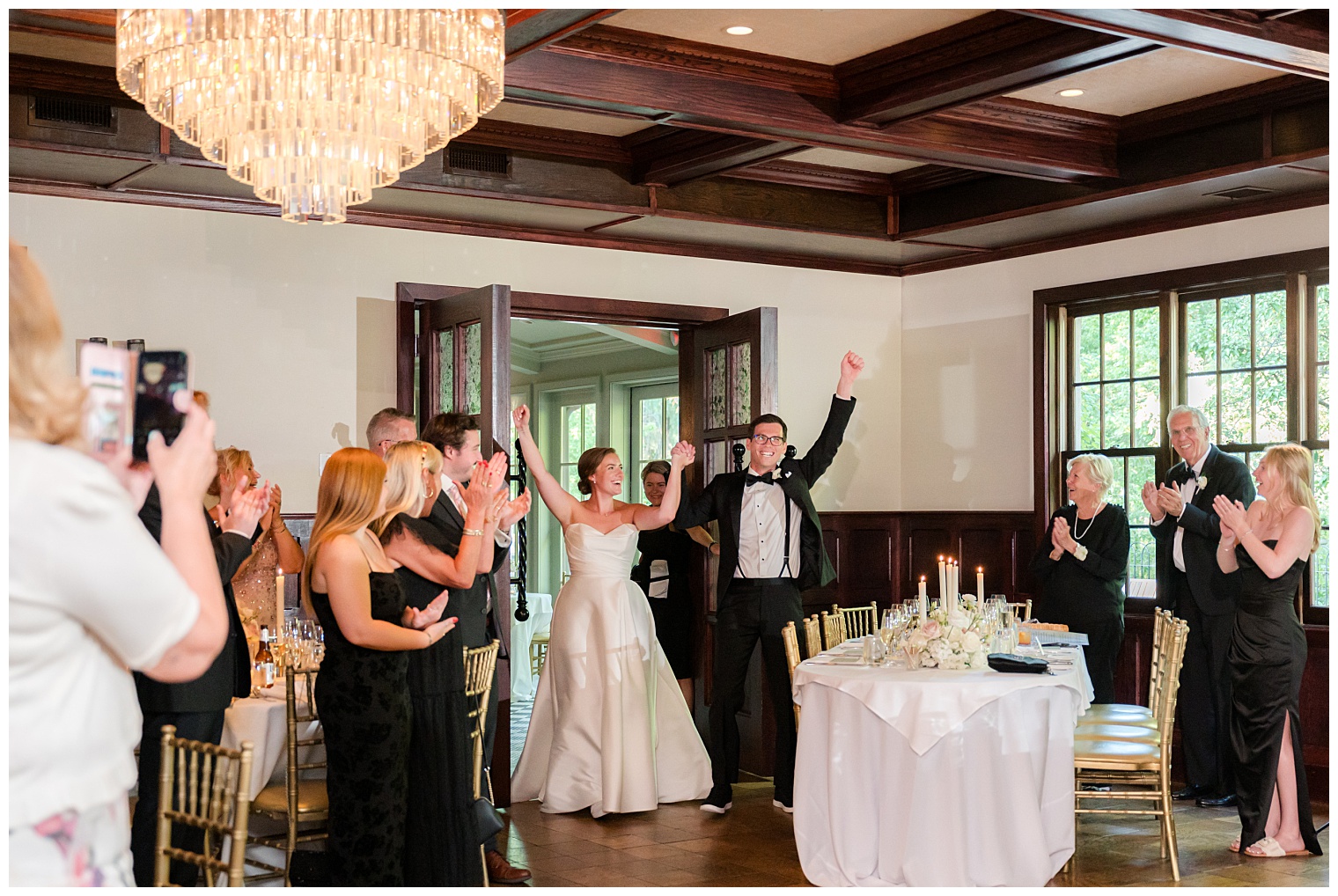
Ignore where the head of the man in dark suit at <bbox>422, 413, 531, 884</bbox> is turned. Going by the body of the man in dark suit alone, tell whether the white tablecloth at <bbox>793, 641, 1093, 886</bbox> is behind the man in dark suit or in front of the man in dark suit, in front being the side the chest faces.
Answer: in front

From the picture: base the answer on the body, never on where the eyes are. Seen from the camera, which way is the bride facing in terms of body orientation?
toward the camera

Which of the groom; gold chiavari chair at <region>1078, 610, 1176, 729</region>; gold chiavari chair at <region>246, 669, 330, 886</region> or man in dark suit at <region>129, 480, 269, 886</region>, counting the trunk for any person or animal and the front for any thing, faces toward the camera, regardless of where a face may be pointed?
the groom

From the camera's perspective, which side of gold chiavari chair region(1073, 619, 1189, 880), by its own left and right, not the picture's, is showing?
left

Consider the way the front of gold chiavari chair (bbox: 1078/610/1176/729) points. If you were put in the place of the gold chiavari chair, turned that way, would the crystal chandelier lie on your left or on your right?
on your left

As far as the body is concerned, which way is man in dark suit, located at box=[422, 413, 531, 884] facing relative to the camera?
to the viewer's right

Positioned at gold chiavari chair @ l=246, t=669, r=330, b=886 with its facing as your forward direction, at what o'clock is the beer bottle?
The beer bottle is roughly at 1 o'clock from the gold chiavari chair.

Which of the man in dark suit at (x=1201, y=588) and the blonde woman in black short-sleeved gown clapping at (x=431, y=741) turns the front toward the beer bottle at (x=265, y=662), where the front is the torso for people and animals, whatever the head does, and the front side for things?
the man in dark suit

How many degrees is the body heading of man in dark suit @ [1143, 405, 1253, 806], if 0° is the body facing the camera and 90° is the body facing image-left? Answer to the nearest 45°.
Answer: approximately 45°

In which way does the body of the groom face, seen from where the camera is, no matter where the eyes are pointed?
toward the camera

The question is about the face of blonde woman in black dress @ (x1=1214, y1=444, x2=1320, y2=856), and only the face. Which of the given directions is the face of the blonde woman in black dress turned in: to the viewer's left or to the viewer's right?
to the viewer's left

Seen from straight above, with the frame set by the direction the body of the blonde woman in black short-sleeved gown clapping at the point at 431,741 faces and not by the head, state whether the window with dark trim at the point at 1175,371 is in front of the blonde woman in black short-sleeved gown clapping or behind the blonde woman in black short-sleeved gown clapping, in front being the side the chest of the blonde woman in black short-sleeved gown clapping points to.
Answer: in front

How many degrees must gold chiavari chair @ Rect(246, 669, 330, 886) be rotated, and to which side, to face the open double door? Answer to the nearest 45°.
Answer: approximately 90° to its right

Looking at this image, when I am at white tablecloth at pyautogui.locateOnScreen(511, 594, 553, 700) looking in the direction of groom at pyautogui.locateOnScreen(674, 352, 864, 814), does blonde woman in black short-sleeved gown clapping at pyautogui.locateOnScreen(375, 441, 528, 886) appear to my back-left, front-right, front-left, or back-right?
front-right

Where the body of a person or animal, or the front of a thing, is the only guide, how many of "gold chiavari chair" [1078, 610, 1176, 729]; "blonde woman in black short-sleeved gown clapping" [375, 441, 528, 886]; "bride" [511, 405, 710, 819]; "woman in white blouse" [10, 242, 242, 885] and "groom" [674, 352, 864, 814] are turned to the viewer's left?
1

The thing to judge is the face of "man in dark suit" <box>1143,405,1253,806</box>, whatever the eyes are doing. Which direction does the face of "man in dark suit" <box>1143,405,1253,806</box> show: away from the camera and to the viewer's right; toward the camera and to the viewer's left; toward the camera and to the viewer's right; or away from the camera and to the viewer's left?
toward the camera and to the viewer's left

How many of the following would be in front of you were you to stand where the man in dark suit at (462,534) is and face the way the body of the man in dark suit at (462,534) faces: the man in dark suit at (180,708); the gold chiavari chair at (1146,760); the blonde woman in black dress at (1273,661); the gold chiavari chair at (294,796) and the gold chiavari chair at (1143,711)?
3

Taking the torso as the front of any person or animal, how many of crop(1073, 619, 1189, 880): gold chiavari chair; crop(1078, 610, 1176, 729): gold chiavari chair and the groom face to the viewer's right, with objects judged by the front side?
0

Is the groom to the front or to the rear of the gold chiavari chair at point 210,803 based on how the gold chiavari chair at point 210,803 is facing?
to the front
